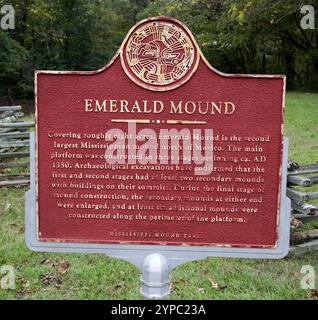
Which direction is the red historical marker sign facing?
toward the camera

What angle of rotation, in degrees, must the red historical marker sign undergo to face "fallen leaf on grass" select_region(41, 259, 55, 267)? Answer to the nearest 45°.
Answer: approximately 135° to its right

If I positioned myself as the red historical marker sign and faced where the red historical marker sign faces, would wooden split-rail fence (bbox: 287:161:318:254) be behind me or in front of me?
behind

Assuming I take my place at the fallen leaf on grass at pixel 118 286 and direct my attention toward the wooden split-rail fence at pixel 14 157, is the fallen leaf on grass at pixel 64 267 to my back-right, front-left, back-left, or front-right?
front-left

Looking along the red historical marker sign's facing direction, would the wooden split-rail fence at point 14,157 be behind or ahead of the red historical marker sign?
behind

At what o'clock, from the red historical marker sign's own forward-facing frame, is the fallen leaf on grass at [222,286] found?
The fallen leaf on grass is roughly at 7 o'clock from the red historical marker sign.
